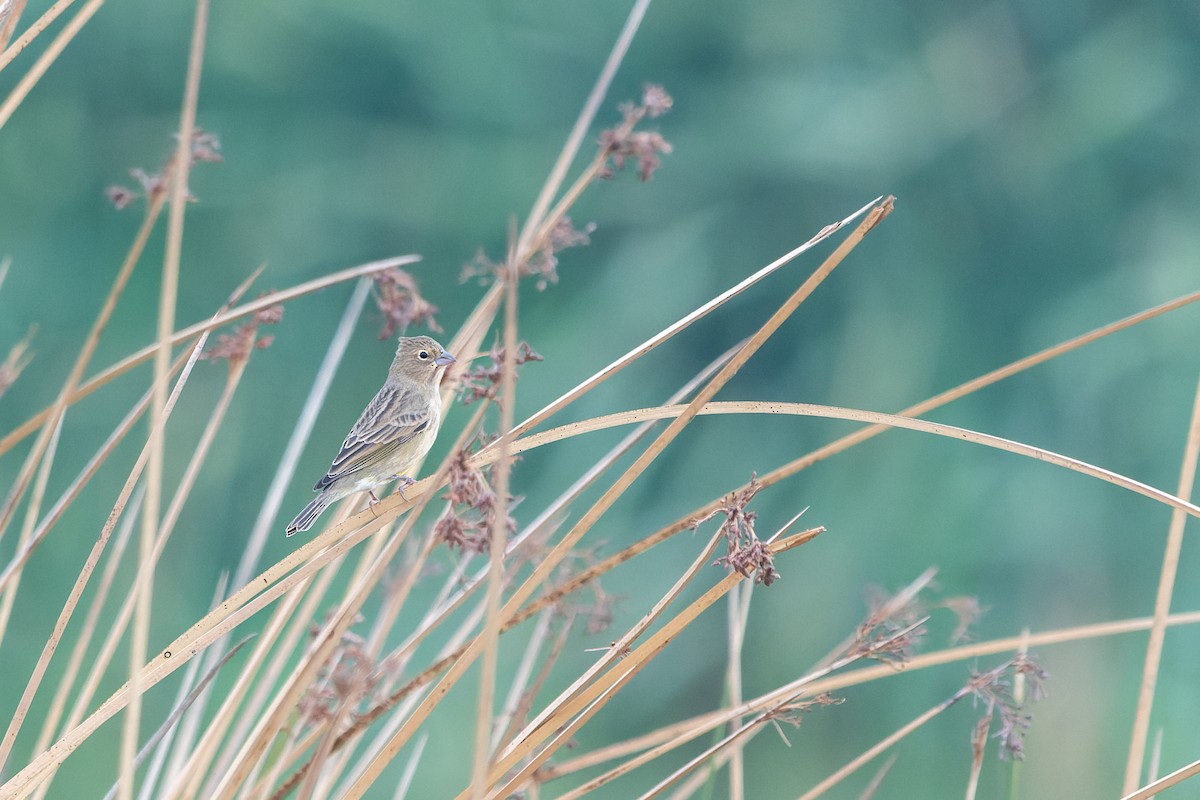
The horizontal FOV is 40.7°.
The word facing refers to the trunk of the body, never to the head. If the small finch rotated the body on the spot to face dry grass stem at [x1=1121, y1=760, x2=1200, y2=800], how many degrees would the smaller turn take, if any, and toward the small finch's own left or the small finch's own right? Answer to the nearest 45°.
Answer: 0° — it already faces it

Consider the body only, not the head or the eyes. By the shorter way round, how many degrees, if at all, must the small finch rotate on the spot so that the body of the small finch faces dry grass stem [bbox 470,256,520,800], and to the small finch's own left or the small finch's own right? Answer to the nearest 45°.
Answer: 0° — it already faces it

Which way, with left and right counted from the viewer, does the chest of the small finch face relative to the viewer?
facing to the right of the viewer
